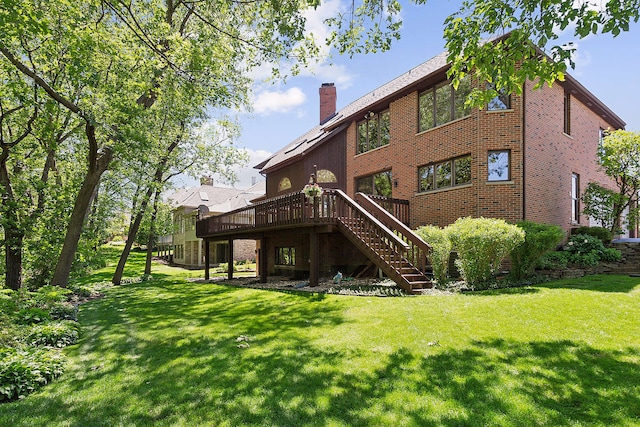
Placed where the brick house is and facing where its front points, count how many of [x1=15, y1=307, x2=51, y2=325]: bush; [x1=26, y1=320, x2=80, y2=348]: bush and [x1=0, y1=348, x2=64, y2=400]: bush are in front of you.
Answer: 0

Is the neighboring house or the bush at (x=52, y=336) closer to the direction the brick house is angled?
the neighboring house

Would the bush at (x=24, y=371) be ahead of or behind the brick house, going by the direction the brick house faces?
behind

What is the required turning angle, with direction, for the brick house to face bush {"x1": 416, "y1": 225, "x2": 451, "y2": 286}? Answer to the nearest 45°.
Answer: approximately 135° to its right

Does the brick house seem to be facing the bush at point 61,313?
no

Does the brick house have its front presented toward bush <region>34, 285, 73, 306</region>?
no

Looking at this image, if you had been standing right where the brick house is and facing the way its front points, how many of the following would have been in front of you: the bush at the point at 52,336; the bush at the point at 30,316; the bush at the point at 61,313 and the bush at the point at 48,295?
0

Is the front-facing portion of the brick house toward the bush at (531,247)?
no

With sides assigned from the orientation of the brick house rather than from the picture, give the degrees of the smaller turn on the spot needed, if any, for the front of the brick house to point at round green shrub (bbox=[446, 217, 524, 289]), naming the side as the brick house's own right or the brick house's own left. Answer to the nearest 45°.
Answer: approximately 135° to the brick house's own right

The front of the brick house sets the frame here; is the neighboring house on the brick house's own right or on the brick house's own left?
on the brick house's own left

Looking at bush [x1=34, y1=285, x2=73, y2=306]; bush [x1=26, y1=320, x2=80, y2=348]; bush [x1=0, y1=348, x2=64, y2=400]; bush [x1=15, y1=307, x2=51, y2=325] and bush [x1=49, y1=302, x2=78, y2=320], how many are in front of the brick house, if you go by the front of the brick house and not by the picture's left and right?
0

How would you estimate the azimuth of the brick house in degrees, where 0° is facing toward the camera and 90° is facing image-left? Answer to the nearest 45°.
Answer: approximately 225°

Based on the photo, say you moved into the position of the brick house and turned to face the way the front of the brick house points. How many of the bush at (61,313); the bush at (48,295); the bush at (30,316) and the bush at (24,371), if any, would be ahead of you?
0

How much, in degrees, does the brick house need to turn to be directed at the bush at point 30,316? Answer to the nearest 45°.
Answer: approximately 180°
